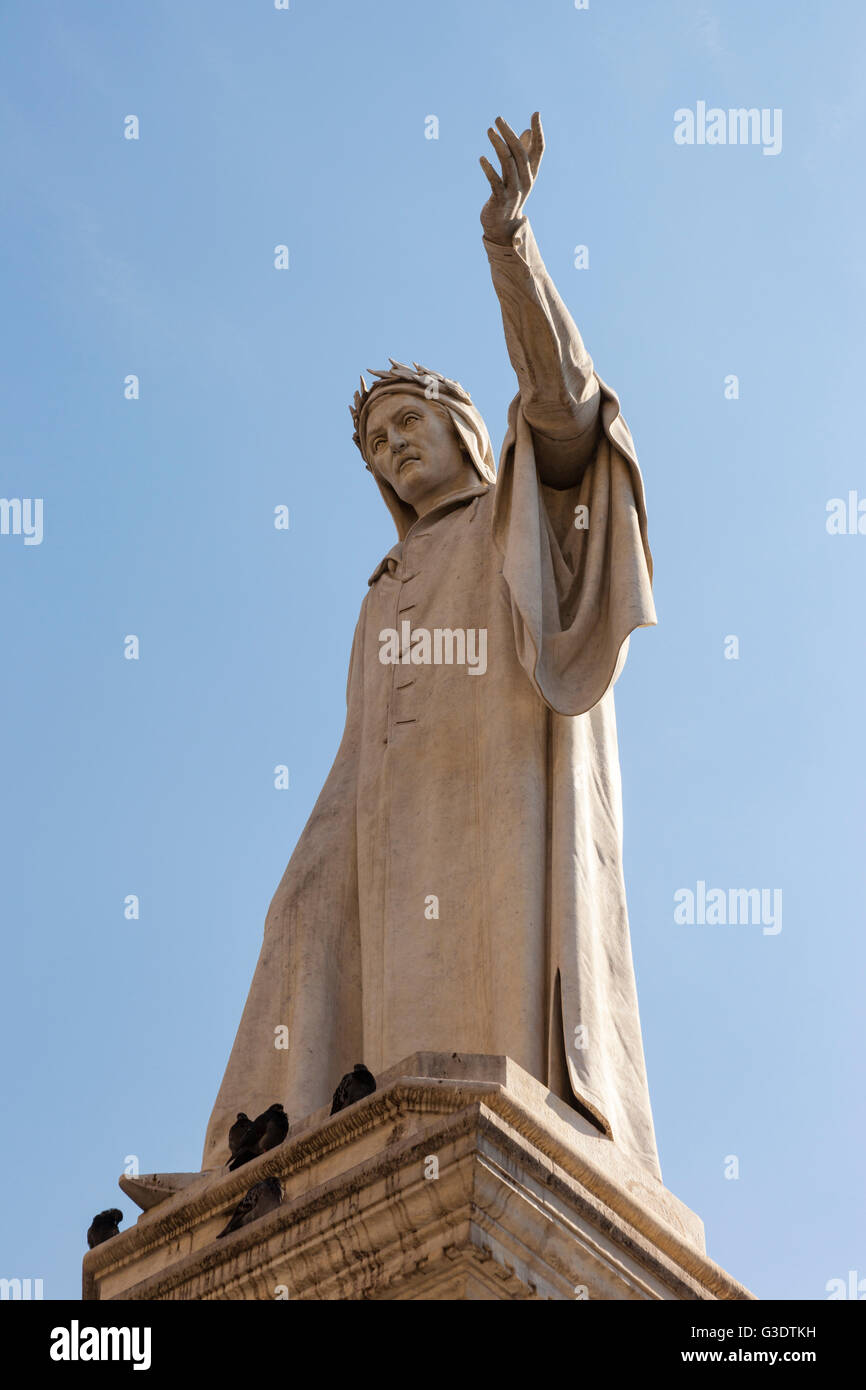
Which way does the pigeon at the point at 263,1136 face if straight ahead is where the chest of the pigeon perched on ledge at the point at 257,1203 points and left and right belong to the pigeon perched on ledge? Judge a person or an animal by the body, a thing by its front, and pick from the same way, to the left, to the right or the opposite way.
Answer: the same way

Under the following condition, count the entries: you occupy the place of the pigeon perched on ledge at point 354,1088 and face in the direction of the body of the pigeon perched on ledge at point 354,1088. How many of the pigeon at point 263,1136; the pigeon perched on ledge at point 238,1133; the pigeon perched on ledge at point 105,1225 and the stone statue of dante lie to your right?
0

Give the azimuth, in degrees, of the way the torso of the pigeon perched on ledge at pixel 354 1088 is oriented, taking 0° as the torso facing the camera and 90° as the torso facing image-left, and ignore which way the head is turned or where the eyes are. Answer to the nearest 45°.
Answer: approximately 270°

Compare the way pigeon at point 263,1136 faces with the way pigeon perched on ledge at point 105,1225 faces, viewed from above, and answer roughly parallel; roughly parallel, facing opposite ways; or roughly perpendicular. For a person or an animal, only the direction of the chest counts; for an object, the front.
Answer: roughly parallel

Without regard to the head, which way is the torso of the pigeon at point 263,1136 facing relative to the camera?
to the viewer's right

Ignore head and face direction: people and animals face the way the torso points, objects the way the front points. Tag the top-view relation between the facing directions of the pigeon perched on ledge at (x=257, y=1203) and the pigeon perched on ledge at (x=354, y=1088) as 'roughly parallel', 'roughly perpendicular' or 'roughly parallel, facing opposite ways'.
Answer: roughly parallel

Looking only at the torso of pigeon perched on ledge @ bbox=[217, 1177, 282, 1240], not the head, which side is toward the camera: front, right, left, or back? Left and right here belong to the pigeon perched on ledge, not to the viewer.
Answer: right

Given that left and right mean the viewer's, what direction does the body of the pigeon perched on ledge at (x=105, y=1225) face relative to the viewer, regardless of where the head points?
facing to the right of the viewer

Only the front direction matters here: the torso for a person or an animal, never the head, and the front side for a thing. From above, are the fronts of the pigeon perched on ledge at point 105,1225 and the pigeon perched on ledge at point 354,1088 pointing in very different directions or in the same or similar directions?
same or similar directions

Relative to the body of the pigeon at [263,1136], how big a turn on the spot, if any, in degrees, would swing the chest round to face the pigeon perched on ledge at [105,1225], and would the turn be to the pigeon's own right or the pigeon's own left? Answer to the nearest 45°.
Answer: approximately 135° to the pigeon's own left

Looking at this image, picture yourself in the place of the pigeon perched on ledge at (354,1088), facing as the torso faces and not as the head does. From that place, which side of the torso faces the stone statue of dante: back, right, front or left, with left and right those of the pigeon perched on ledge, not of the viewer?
left

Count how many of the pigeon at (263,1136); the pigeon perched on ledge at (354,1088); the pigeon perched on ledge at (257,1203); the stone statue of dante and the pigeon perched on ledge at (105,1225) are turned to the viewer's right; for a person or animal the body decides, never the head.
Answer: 4
